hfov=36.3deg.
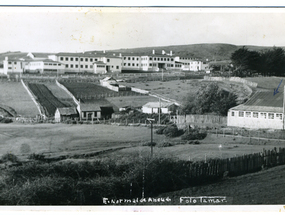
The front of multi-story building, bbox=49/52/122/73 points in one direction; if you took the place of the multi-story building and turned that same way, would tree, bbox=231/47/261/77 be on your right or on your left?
on your left

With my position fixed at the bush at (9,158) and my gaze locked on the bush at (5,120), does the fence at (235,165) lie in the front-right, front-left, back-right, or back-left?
back-right

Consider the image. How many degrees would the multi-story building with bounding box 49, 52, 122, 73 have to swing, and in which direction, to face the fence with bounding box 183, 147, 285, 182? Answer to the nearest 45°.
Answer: approximately 45° to its left

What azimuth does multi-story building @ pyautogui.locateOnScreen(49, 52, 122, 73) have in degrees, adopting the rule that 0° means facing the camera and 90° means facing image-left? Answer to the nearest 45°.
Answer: approximately 0°

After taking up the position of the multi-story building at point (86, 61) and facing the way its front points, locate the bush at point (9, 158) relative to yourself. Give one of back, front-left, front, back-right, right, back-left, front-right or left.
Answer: front-right

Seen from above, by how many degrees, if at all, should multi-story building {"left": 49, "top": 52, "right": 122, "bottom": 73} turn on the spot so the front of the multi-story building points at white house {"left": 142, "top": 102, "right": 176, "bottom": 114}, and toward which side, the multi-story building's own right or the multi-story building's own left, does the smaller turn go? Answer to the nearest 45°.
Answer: approximately 45° to the multi-story building's own left
